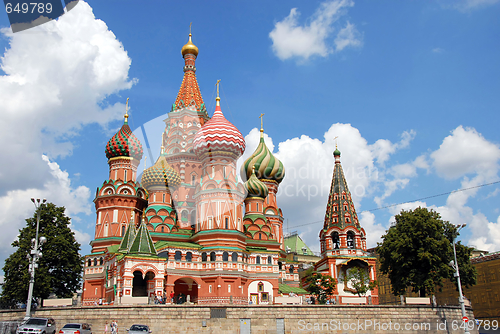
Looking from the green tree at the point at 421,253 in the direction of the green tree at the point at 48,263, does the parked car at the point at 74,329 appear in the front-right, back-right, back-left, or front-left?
front-left

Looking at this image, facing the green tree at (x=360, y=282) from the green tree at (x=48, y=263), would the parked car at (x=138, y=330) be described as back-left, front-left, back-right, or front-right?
front-right

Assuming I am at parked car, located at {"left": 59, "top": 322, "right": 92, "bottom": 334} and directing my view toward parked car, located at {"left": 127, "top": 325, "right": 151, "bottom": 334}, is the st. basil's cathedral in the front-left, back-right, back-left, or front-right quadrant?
front-left
